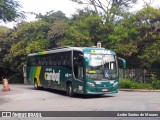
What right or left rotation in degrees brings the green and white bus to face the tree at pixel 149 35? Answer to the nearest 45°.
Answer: approximately 90° to its left

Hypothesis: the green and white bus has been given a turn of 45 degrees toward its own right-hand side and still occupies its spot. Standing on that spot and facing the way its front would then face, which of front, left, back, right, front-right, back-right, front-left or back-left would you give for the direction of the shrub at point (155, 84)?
back-left

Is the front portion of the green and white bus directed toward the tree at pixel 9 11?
no

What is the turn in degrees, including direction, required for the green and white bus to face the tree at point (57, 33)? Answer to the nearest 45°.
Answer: approximately 135° to its left

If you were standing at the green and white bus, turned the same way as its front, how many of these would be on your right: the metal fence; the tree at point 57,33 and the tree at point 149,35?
0

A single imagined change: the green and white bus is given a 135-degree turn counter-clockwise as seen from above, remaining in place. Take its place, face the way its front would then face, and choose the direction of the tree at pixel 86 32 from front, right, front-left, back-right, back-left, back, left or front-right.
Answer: front

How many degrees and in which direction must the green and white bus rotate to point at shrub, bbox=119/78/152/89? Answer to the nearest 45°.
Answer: approximately 90° to its left

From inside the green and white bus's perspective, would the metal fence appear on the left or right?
on its left

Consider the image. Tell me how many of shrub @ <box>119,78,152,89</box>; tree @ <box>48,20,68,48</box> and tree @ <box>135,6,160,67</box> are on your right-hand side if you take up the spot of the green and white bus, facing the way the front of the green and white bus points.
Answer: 0

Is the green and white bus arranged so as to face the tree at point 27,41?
no
